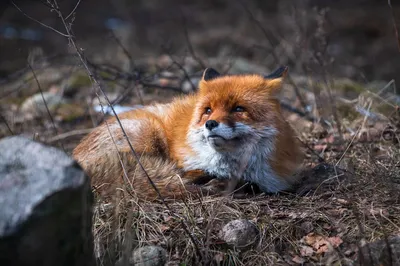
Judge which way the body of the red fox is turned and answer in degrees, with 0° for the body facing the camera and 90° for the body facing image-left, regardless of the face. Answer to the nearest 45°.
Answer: approximately 315°

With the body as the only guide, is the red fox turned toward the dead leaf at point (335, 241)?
yes

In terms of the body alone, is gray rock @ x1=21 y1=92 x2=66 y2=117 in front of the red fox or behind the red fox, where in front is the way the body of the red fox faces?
behind

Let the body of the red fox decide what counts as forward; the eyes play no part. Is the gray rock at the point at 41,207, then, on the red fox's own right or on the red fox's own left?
on the red fox's own right

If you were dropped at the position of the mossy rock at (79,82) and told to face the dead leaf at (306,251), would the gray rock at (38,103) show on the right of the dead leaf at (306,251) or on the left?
right

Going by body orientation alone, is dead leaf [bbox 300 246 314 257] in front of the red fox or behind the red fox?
in front

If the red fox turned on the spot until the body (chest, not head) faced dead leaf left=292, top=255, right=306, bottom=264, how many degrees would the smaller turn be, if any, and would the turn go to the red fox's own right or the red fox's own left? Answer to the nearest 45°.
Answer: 0° — it already faces it

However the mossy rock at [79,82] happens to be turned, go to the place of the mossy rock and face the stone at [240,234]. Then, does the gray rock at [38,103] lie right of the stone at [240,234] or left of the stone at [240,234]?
right

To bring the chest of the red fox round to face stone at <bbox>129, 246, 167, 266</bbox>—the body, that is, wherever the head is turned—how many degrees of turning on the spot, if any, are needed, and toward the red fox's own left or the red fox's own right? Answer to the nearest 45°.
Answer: approximately 45° to the red fox's own right

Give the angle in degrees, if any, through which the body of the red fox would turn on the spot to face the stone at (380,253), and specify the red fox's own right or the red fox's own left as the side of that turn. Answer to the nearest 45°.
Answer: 0° — it already faces it

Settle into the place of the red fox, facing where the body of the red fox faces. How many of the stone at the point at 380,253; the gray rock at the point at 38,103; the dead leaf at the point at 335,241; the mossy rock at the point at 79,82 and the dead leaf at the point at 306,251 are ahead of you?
3

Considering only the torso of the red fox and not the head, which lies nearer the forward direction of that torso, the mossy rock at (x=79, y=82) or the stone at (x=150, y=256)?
the stone
